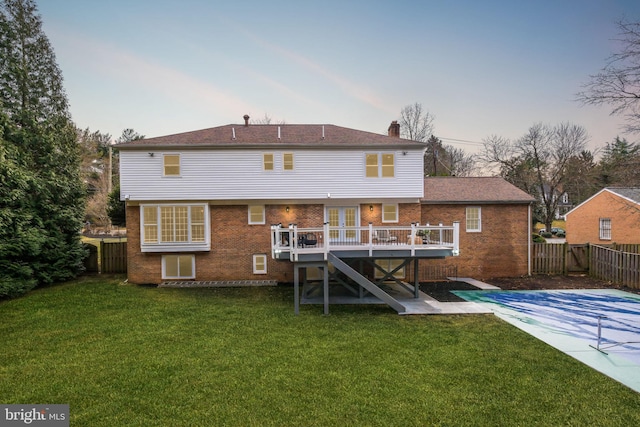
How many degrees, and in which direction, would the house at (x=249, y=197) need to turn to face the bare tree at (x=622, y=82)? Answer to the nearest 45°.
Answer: approximately 90° to its right

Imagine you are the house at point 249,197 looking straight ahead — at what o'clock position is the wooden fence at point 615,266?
The wooden fence is roughly at 3 o'clock from the house.

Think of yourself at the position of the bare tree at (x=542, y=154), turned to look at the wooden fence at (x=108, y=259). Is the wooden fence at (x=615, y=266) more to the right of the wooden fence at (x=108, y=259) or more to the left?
left

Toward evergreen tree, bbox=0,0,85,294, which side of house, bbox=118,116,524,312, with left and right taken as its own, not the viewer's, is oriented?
left

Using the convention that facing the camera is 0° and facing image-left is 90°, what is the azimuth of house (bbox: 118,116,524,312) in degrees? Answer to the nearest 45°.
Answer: approximately 180°
